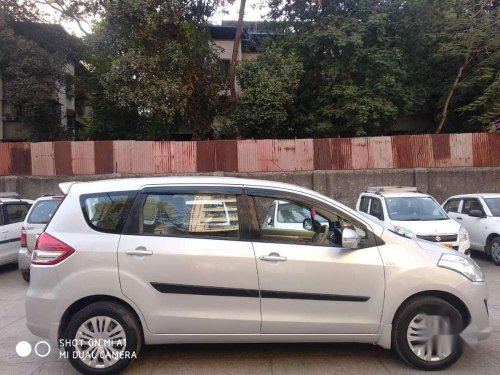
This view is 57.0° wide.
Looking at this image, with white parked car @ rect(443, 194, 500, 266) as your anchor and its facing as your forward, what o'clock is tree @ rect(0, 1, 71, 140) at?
The tree is roughly at 5 o'clock from the white parked car.

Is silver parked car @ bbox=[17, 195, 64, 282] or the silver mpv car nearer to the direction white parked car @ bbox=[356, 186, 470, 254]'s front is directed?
the silver mpv car

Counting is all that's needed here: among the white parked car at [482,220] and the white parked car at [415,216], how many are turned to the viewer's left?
0

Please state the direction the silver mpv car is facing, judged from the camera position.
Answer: facing to the right of the viewer

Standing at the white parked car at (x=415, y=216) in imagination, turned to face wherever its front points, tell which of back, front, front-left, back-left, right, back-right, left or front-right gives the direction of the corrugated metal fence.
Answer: back

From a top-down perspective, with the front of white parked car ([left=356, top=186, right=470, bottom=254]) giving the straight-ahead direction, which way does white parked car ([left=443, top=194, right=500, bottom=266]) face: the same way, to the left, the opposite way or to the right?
the same way

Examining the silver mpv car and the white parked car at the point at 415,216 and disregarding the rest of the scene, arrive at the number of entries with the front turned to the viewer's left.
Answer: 0

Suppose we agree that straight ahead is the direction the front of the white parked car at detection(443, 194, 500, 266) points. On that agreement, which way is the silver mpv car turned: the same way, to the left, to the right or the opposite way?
to the left

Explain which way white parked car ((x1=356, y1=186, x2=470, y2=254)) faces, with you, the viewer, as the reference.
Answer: facing the viewer and to the right of the viewer

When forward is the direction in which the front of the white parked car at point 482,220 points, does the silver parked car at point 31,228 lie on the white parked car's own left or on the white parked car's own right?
on the white parked car's own right

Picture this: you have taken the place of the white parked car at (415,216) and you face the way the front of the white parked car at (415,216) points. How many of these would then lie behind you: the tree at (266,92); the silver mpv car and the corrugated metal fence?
2

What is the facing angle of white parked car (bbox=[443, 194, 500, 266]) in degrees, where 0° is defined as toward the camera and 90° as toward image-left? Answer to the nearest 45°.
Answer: approximately 315°

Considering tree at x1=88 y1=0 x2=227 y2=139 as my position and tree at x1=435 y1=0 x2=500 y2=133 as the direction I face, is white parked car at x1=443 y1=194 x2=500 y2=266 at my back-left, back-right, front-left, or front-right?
front-right

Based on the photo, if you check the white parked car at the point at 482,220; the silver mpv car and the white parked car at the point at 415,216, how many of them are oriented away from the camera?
0
